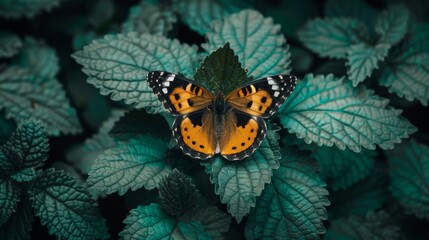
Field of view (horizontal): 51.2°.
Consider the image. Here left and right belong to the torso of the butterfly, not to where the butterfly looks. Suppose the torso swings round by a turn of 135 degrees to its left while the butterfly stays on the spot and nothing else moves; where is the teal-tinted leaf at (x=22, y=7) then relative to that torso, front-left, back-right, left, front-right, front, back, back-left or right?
right

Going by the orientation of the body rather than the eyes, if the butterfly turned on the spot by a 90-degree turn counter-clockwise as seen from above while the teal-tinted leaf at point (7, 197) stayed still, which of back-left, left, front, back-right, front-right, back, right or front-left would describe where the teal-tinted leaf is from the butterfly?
front

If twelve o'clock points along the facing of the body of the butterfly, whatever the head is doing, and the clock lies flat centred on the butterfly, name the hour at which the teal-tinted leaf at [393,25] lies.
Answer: The teal-tinted leaf is roughly at 2 o'clock from the butterfly.

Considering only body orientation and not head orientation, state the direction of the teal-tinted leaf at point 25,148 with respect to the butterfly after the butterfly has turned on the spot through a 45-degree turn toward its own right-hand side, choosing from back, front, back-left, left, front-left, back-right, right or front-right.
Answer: back-left

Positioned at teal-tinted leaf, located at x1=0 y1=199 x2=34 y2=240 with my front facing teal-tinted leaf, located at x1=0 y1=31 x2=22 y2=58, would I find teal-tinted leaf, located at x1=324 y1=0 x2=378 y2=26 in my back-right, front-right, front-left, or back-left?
front-right

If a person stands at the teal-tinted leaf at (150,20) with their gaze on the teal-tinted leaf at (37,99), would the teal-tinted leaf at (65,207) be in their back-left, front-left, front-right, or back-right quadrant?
front-left

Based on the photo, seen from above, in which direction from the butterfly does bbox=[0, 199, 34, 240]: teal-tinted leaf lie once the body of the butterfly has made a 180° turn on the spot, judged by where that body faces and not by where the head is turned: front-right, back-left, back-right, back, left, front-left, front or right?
right

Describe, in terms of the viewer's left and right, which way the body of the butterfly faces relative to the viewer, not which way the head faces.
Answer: facing away from the viewer
